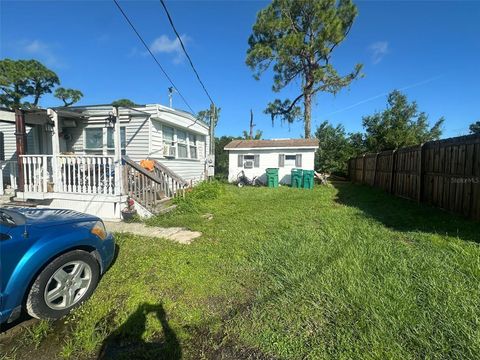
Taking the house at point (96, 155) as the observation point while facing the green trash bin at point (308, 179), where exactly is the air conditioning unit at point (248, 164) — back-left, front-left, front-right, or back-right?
front-left

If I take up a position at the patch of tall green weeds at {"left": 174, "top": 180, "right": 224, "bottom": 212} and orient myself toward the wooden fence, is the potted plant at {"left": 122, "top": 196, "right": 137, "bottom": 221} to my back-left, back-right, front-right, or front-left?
back-right

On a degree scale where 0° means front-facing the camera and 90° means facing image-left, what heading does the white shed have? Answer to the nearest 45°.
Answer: approximately 0°

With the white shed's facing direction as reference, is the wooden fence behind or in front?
in front

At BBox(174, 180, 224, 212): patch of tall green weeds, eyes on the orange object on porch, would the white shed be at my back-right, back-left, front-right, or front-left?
back-right

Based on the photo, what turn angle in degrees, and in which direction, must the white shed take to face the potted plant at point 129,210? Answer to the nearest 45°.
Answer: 0° — it already faces it

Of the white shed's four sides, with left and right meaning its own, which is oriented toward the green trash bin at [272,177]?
front

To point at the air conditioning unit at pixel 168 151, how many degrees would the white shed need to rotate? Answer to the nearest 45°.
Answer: approximately 45° to its right

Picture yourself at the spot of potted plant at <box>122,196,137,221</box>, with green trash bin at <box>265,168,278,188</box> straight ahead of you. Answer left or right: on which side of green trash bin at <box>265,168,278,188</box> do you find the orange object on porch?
left

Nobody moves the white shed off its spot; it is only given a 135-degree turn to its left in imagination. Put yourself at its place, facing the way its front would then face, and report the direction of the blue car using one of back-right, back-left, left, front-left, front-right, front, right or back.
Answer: back-right

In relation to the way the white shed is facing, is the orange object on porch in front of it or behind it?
in front

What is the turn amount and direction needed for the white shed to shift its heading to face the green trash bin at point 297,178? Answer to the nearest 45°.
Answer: approximately 45° to its left
